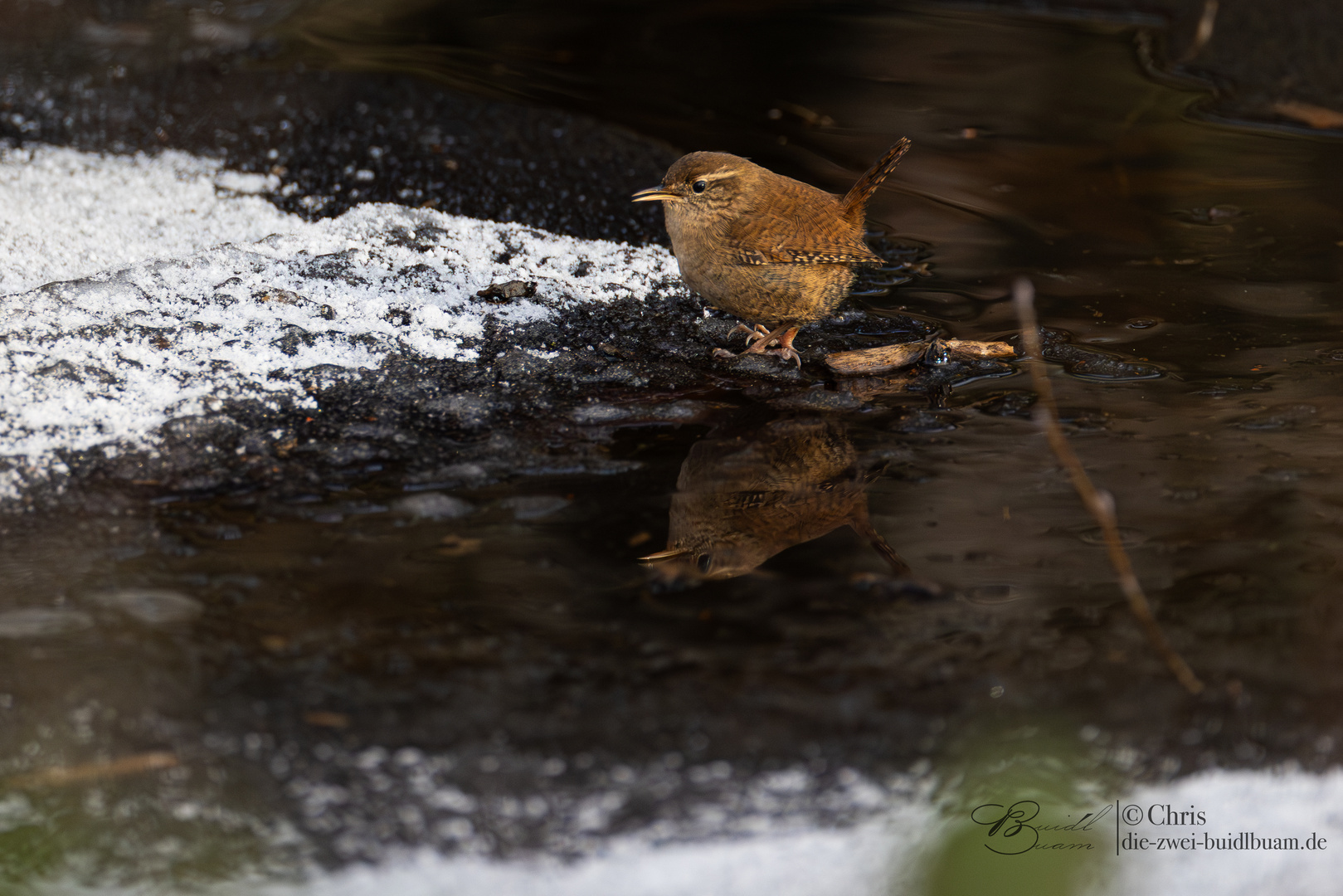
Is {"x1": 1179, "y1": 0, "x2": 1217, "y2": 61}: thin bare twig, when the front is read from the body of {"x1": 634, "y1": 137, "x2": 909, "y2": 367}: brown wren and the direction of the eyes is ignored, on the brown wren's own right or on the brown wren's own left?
on the brown wren's own right

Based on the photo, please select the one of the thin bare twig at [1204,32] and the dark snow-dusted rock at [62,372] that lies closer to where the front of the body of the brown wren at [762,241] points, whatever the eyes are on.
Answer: the dark snow-dusted rock

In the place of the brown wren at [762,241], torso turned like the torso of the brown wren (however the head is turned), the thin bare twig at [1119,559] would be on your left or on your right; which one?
on your left

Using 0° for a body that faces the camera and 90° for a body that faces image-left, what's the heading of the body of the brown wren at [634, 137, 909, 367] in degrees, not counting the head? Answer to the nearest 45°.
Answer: approximately 90°

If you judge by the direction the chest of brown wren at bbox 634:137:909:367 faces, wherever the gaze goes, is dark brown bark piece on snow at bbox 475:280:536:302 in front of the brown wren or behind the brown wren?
in front

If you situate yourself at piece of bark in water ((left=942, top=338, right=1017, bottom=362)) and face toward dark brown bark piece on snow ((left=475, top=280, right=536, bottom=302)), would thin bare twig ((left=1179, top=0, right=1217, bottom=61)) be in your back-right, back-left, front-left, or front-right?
back-right
